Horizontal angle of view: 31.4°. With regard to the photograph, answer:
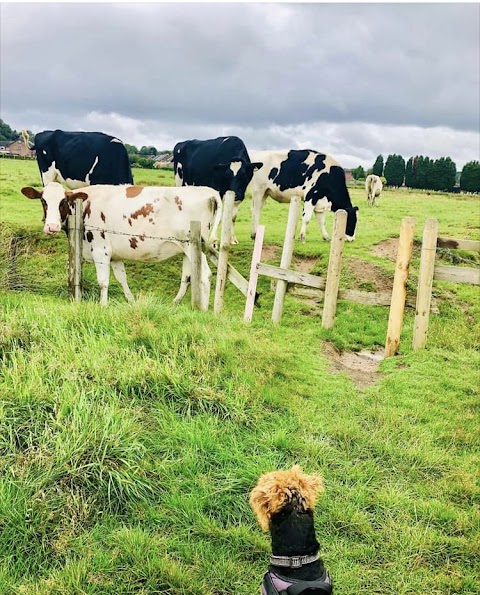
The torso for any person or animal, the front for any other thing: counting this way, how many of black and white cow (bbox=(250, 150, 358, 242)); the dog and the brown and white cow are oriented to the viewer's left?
1

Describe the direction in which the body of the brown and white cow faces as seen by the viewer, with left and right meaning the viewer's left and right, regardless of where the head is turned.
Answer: facing to the left of the viewer

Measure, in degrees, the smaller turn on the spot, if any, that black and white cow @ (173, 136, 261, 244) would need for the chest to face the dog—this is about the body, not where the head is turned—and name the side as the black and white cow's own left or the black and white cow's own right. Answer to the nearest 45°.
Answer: approximately 45° to the black and white cow's own right

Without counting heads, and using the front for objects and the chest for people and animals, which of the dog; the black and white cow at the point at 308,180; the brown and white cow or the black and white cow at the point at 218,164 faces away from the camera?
the dog

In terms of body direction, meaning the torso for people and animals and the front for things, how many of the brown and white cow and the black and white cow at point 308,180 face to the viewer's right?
1

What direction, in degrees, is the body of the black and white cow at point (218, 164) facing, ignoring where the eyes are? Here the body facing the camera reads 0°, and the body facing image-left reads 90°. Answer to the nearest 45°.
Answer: approximately 315°

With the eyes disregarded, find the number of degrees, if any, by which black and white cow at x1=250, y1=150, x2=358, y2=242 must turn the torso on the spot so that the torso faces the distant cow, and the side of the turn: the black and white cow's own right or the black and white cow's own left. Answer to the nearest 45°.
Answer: approximately 90° to the black and white cow's own left

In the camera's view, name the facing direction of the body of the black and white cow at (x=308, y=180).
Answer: to the viewer's right

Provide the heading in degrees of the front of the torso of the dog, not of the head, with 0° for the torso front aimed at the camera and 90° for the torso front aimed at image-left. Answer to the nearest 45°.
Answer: approximately 180°

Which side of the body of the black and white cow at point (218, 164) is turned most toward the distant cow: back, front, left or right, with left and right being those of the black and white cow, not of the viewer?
left

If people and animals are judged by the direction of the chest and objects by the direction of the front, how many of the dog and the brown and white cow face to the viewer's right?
0
